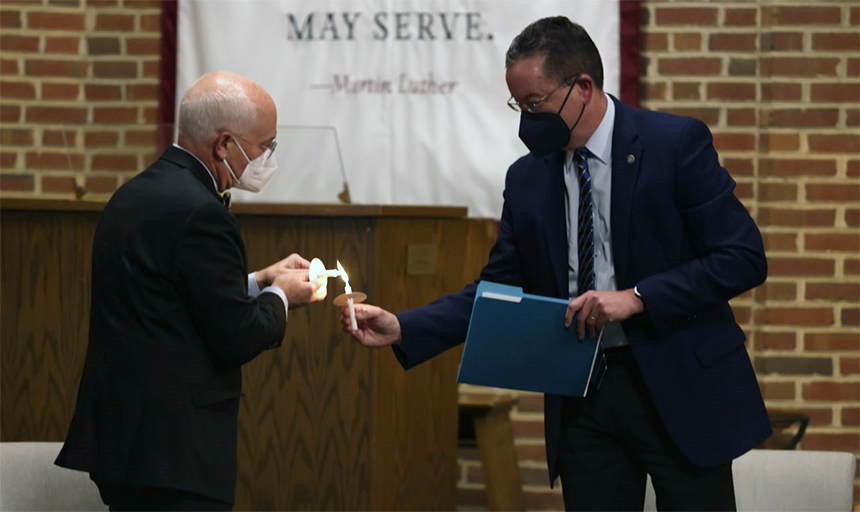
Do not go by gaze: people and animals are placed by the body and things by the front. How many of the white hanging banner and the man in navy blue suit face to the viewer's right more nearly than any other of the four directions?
0

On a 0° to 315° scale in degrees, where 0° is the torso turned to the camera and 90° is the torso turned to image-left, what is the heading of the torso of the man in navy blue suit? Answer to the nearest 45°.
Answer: approximately 45°

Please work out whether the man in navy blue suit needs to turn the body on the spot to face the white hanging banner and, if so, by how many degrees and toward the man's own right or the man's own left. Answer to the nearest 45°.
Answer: approximately 90° to the man's own right

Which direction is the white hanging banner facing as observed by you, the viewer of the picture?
facing the viewer

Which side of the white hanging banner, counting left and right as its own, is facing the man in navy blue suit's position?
front
